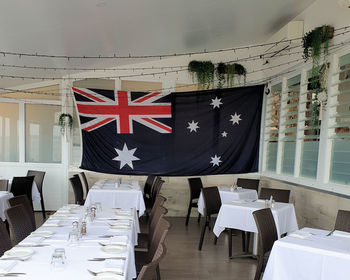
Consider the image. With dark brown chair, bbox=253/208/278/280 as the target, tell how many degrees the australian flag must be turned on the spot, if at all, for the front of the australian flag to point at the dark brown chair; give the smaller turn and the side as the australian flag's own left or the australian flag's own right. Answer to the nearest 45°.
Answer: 0° — it already faces it

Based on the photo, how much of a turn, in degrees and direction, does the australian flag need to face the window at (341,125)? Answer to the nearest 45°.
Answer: approximately 45° to its left

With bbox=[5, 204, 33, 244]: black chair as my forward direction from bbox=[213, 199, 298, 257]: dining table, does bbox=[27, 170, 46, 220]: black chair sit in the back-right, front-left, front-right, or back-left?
front-right

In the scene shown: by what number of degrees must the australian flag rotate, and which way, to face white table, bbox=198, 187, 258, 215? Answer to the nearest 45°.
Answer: approximately 45° to its left

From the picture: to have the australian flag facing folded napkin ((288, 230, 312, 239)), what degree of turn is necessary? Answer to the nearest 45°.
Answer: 0° — it already faces it

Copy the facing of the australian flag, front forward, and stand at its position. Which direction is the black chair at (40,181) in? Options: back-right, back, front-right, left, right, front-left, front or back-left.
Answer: right

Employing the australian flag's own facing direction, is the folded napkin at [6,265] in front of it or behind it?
in front

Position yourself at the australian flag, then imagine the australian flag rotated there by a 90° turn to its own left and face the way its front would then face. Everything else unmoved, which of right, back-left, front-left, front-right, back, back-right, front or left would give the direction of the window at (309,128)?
front-right

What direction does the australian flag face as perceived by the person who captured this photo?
facing the viewer

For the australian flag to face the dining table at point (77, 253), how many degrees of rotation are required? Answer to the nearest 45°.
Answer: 0° — it already faces it

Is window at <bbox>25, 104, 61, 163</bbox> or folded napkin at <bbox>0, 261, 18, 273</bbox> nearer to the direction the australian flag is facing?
the folded napkin

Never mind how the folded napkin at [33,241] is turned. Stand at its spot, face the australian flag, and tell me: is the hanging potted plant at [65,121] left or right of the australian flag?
left

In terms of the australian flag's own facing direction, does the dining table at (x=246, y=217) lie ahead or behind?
ahead

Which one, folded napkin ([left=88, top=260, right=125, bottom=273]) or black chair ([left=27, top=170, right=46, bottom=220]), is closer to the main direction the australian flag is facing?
the folded napkin

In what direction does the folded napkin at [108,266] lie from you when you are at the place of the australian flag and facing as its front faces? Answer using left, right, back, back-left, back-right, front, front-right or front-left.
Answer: front

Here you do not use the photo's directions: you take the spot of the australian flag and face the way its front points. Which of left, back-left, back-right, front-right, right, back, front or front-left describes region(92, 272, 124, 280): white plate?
front
